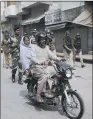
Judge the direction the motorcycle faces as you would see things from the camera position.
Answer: facing the viewer and to the right of the viewer

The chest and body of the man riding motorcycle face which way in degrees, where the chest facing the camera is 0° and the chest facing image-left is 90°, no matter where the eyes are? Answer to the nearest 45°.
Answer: approximately 315°
